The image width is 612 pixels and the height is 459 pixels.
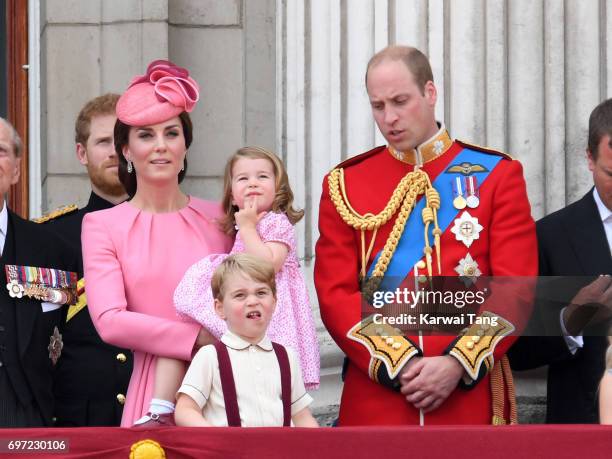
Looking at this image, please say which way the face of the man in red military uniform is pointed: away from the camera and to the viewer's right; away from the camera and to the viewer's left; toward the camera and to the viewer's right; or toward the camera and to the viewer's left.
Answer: toward the camera and to the viewer's left

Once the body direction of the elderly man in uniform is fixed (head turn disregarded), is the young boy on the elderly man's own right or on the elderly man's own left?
on the elderly man's own left

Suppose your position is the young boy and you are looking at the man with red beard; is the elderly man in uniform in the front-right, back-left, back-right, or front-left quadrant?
front-left

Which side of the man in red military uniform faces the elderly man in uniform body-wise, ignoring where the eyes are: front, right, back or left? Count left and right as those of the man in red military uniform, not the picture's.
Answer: right

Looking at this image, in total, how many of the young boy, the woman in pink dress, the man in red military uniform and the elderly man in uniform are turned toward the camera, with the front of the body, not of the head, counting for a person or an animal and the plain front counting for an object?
4

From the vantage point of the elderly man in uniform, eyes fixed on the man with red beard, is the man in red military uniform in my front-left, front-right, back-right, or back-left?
front-right

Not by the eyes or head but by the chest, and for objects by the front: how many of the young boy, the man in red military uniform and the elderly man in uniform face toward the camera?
3

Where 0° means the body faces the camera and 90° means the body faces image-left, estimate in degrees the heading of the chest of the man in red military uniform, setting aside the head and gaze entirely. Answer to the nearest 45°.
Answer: approximately 0°

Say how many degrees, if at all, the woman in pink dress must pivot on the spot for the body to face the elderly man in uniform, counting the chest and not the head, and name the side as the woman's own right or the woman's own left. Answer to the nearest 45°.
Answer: approximately 90° to the woman's own right

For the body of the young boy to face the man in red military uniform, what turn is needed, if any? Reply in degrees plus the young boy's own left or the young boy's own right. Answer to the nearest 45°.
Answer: approximately 135° to the young boy's own left

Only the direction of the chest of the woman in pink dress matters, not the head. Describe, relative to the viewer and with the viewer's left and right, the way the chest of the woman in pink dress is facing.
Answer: facing the viewer

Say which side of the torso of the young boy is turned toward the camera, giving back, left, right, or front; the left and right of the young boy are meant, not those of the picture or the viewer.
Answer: front

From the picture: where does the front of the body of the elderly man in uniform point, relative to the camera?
toward the camera

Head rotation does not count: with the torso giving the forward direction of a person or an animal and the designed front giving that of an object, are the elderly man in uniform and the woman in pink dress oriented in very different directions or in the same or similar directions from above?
same or similar directions

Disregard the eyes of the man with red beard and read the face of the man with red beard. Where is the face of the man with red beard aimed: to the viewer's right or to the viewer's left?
to the viewer's right
